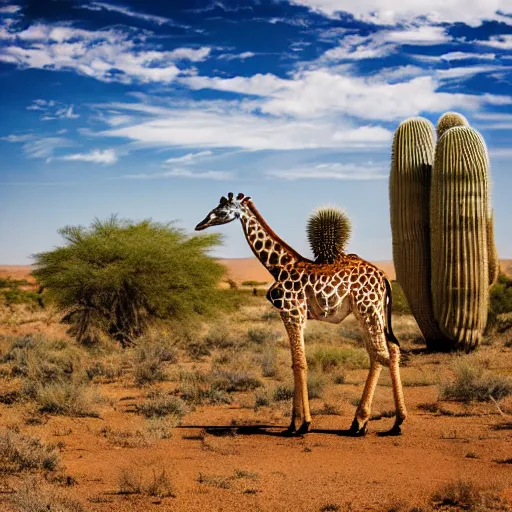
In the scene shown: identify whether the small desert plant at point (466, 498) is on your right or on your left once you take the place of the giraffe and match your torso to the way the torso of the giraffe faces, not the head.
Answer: on your left

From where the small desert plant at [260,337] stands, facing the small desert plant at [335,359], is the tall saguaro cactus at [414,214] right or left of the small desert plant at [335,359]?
left

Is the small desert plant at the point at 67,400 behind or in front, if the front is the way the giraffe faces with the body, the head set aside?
in front

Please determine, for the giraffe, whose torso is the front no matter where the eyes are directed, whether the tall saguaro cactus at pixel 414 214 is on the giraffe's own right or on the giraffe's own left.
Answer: on the giraffe's own right

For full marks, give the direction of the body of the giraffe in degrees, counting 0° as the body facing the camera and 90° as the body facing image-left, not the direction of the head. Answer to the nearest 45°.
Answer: approximately 90°

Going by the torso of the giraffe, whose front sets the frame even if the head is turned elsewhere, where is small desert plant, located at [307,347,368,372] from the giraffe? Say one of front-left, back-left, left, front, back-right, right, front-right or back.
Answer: right

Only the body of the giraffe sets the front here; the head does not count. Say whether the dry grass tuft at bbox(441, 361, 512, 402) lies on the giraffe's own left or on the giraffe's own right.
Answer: on the giraffe's own right

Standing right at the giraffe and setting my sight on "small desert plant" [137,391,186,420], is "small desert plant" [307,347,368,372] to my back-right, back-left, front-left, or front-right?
front-right

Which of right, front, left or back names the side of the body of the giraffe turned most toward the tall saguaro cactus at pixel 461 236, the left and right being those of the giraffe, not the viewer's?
right
